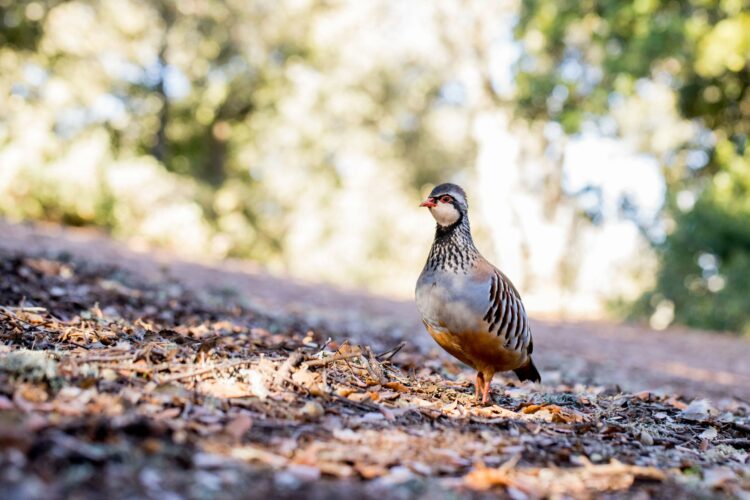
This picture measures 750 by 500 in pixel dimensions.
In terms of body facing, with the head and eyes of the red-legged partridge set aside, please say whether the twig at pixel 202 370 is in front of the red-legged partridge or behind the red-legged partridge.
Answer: in front

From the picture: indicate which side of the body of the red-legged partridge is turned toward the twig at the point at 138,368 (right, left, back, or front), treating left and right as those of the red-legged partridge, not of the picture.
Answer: front

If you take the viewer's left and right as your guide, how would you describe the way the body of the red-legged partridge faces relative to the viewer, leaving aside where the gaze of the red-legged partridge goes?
facing the viewer and to the left of the viewer

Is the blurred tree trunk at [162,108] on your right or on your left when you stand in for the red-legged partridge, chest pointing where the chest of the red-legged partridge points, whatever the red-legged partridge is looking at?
on your right

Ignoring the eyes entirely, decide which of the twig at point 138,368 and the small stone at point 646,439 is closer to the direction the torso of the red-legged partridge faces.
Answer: the twig

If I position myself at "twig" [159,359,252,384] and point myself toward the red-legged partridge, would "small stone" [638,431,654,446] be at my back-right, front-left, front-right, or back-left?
front-right

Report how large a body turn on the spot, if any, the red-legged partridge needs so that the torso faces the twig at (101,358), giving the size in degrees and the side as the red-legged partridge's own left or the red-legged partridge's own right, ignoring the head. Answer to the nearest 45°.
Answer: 0° — it already faces it

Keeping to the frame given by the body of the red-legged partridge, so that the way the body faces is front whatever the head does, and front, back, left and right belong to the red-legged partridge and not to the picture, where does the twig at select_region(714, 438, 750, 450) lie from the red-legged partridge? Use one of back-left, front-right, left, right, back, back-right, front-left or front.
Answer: back-left

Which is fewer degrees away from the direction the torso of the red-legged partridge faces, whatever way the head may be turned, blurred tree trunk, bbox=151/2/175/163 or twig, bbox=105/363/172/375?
the twig
